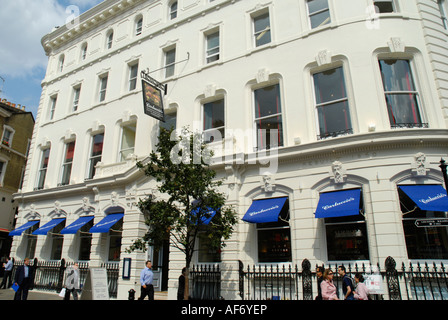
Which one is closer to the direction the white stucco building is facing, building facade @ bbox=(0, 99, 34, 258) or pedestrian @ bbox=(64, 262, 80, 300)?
the pedestrian
